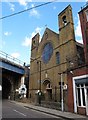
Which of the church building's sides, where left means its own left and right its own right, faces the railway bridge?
right

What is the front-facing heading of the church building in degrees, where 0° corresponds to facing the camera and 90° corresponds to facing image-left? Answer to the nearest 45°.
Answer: approximately 45°
